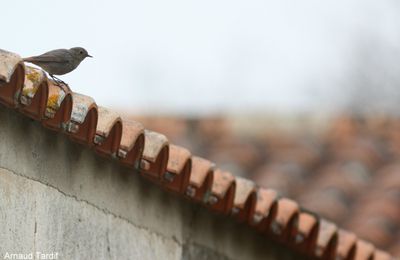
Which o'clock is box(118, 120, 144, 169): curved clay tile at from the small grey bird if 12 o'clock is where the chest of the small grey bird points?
The curved clay tile is roughly at 11 o'clock from the small grey bird.

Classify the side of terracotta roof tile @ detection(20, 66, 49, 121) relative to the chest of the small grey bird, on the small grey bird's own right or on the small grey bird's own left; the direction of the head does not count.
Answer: on the small grey bird's own right

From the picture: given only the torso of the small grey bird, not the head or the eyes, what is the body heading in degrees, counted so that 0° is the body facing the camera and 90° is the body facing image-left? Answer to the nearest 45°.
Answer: approximately 270°

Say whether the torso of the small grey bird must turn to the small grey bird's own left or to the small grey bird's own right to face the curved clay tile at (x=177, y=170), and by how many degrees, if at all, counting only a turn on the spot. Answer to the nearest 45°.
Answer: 0° — it already faces it
